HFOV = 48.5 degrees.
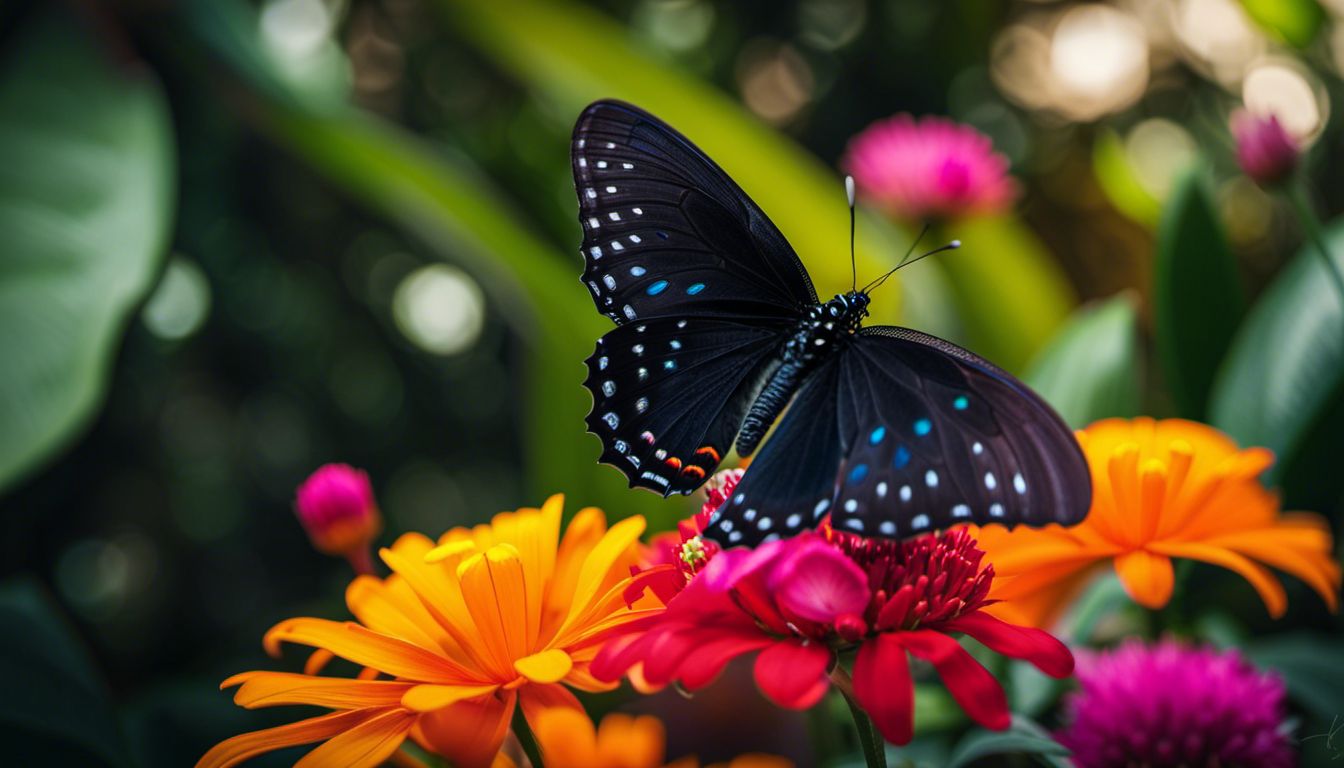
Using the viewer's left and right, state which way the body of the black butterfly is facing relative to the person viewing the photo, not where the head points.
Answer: facing away from the viewer and to the right of the viewer
